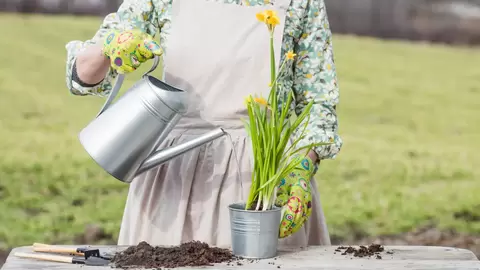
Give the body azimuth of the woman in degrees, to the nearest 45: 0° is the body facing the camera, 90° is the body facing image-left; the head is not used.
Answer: approximately 0°
